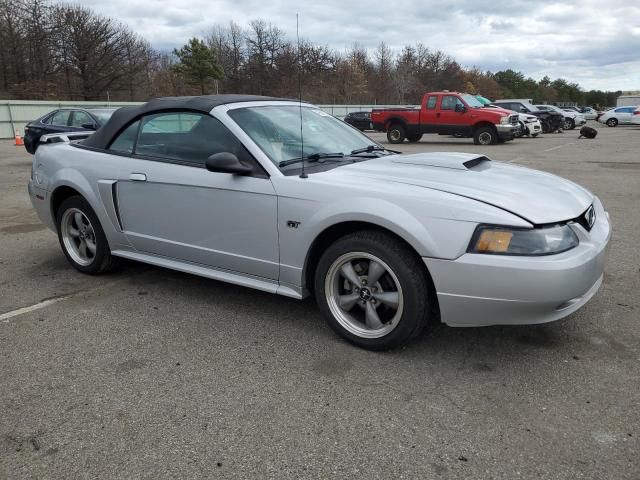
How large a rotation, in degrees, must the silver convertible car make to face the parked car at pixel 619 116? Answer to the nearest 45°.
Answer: approximately 90° to its left

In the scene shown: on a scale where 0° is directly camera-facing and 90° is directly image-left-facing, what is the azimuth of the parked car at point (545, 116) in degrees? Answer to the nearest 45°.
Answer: approximately 315°

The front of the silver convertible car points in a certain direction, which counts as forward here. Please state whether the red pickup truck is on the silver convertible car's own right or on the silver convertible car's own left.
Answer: on the silver convertible car's own left

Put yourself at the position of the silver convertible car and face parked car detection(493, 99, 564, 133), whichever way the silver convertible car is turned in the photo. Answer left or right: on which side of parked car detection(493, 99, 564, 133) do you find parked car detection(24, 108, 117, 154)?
left

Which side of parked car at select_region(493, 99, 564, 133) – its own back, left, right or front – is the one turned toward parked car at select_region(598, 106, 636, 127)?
left

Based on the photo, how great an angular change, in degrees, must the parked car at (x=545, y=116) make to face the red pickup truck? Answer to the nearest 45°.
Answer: approximately 45° to its right

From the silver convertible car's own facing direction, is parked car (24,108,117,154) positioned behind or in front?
behind

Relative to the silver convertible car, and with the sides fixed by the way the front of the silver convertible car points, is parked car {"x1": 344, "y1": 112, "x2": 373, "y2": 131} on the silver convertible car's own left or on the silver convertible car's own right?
on the silver convertible car's own left

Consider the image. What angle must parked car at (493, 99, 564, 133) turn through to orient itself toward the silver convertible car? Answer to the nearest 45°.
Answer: approximately 45° to its right

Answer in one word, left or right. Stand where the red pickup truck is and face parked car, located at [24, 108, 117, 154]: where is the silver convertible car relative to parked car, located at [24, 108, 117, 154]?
left

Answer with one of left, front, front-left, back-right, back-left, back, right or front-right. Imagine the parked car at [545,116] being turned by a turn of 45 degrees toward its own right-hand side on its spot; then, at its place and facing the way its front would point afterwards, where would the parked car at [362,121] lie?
right
